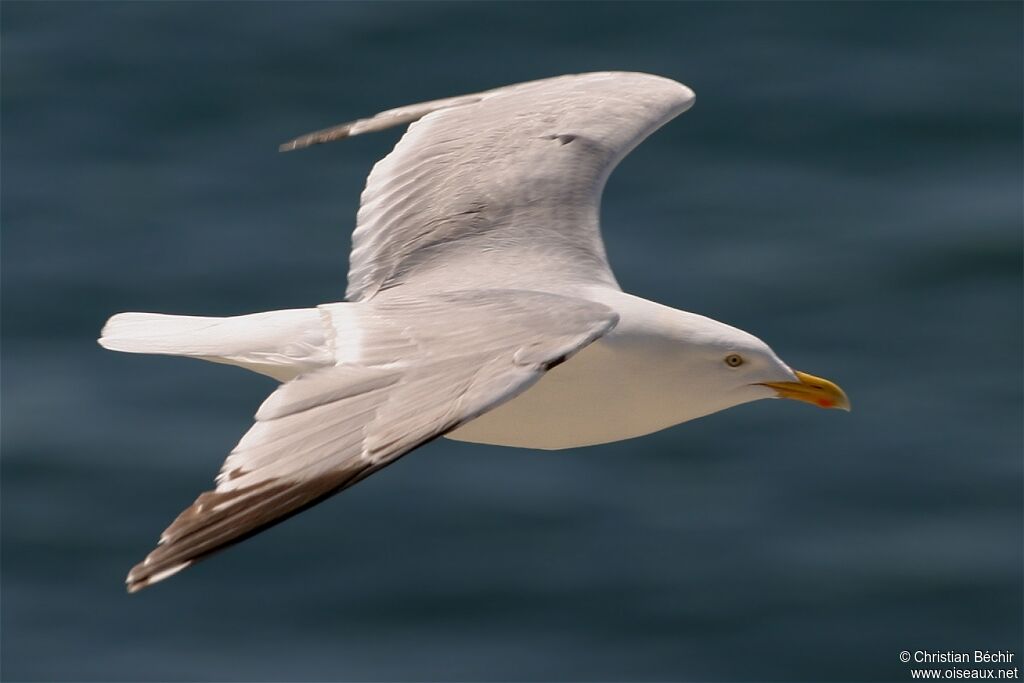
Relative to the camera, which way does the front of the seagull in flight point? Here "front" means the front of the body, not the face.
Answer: to the viewer's right
